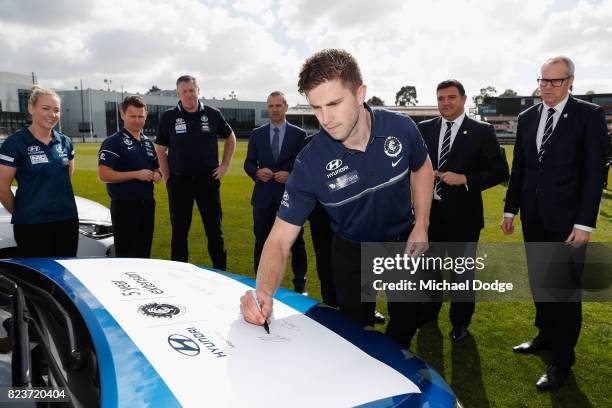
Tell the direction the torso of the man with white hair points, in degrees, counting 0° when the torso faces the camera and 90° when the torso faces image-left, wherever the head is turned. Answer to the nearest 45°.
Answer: approximately 45°

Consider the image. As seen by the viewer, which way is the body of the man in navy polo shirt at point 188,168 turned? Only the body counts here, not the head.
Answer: toward the camera

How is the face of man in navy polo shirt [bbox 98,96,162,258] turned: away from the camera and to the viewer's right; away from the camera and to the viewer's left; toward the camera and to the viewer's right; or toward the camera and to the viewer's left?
toward the camera and to the viewer's right

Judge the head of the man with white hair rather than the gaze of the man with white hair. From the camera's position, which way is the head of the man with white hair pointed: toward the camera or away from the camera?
toward the camera

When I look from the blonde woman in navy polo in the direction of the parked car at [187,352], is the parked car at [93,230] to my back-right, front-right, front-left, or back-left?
back-left

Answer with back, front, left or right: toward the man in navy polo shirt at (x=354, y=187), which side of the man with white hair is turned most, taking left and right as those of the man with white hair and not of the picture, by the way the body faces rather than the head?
front

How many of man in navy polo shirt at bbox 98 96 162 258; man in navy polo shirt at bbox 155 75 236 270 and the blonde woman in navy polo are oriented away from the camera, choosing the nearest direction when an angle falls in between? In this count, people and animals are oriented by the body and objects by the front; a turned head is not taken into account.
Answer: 0

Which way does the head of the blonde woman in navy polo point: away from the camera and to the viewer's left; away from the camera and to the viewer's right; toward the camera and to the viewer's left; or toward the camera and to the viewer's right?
toward the camera and to the viewer's right

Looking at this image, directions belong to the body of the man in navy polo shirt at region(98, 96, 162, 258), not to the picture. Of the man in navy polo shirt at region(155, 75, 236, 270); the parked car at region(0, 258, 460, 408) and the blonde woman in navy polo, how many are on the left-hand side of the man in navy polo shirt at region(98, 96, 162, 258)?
1

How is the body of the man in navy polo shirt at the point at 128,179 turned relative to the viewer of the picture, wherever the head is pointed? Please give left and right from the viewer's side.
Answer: facing the viewer and to the right of the viewer

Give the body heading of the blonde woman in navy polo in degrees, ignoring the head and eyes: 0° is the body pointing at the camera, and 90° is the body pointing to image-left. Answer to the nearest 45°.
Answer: approximately 315°

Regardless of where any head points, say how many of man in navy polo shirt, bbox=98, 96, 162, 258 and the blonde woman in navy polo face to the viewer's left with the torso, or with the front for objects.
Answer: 0

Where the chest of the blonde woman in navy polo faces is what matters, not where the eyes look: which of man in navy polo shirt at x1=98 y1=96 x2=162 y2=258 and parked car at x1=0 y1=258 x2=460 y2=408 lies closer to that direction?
the parked car

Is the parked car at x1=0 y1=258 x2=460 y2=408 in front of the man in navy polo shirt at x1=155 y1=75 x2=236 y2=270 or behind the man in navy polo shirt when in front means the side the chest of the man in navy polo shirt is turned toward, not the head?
in front

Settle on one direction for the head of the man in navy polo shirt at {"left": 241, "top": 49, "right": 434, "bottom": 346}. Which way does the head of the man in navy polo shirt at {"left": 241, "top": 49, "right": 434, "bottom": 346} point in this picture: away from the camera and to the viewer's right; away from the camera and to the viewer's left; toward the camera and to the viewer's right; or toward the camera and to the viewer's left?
toward the camera and to the viewer's left

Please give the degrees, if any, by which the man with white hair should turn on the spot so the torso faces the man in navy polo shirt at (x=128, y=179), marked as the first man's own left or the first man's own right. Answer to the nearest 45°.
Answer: approximately 45° to the first man's own right

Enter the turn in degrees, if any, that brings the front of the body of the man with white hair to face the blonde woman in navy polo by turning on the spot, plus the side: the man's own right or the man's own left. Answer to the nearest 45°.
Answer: approximately 45° to the man's own right
